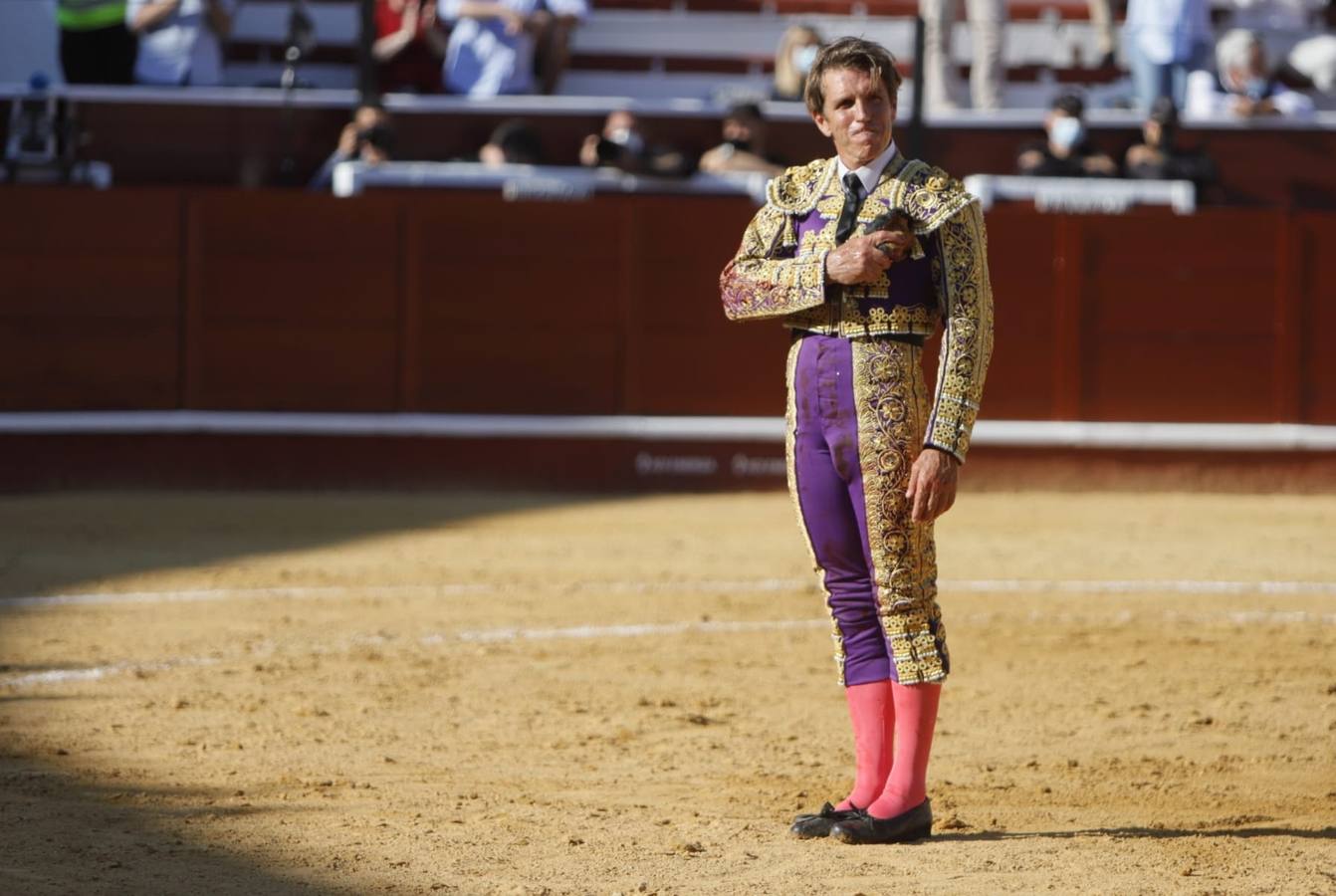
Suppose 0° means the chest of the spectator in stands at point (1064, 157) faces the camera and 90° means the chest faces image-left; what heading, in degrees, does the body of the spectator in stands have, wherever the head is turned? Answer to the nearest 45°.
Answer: approximately 0°

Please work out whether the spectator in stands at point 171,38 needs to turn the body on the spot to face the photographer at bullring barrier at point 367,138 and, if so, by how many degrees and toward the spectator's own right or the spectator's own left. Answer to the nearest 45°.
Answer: approximately 45° to the spectator's own left

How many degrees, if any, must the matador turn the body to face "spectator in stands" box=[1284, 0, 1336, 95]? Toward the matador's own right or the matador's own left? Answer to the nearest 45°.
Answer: approximately 135° to the matador's own right

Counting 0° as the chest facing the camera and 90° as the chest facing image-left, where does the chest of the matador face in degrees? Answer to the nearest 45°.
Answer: approximately 45°

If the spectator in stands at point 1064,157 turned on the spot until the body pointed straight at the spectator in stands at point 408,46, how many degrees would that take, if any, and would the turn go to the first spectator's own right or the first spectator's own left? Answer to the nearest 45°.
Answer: approximately 90° to the first spectator's own right

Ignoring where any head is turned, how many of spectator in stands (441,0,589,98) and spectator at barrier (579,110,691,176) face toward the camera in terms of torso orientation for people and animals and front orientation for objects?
2

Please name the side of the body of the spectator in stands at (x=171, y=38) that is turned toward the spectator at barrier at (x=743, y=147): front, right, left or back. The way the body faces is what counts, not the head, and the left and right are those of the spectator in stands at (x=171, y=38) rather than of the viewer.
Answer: left

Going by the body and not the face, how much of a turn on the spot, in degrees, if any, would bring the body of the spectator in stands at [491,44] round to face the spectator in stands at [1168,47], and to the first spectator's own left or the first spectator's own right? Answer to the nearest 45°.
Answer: approximately 90° to the first spectator's own left

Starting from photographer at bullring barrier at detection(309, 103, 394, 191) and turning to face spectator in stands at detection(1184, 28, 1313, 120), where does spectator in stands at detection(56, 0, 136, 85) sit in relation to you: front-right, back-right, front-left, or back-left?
back-left

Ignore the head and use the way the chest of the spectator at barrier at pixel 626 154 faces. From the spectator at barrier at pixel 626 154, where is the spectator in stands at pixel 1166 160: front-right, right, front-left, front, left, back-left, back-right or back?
left
